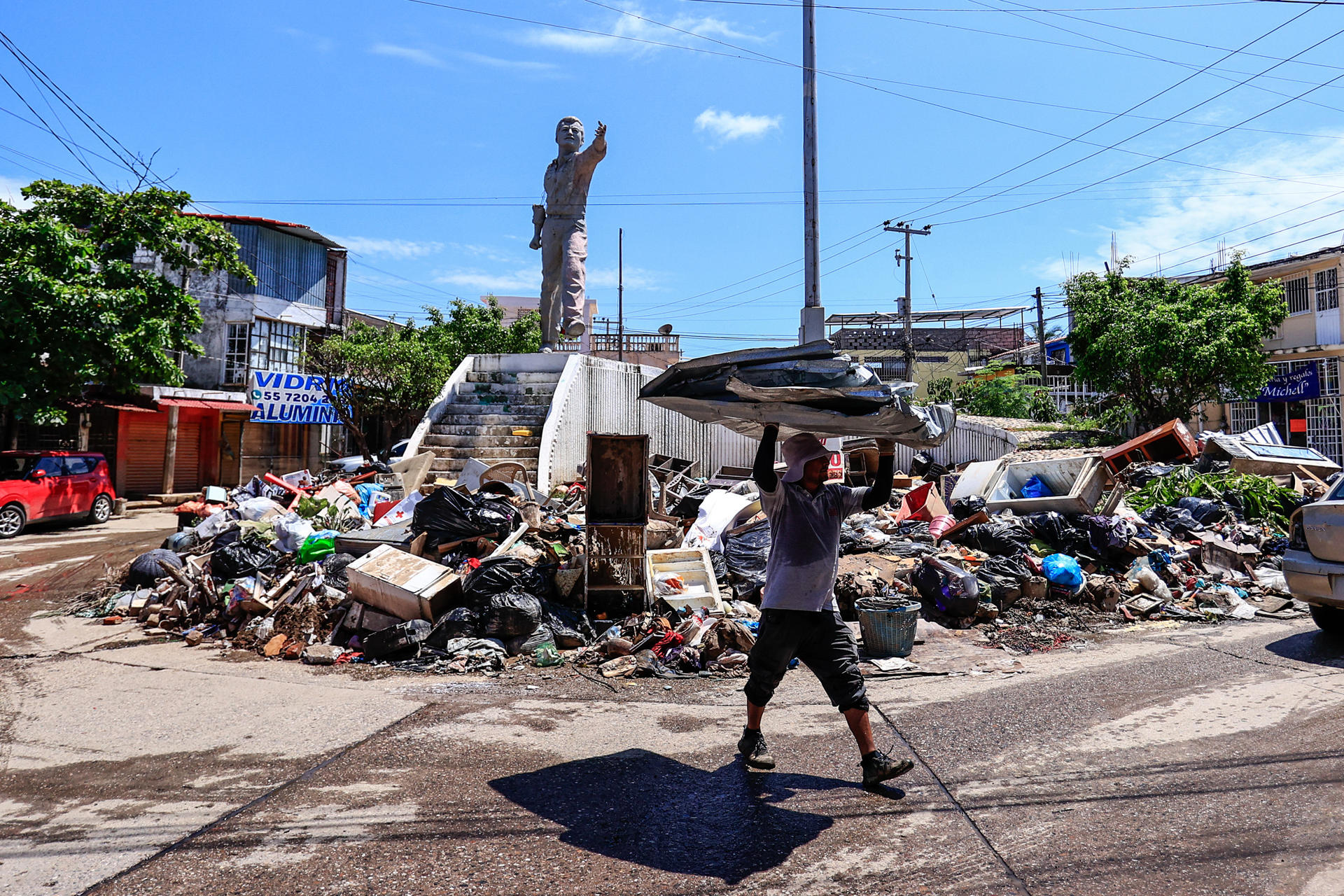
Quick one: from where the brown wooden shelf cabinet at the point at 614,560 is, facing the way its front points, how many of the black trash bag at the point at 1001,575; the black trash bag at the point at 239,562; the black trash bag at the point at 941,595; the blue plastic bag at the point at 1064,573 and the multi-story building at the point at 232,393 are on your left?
3

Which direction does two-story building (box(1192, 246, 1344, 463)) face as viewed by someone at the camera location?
facing the viewer and to the left of the viewer

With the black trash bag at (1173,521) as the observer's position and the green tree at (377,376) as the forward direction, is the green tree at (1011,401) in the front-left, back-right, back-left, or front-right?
front-right

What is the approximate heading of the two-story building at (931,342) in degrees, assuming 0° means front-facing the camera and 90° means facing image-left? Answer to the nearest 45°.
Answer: approximately 0°

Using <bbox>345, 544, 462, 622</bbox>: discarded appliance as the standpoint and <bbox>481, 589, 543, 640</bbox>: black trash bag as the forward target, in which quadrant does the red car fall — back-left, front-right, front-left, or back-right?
back-left

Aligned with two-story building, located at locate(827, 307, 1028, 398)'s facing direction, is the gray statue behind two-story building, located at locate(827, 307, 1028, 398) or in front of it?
in front

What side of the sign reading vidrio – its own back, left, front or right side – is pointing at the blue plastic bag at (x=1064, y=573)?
front

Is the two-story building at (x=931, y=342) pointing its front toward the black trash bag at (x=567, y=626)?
yes

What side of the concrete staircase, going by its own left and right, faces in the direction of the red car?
right

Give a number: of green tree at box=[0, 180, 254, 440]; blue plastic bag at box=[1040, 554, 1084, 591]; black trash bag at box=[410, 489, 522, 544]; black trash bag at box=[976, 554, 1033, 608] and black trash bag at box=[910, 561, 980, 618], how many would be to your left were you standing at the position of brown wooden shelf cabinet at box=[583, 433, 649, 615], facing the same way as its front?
3

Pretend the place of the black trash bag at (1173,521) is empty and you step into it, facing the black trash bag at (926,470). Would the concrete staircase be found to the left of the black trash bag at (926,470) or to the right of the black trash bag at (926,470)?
left

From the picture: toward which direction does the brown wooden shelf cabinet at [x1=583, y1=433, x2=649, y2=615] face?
toward the camera

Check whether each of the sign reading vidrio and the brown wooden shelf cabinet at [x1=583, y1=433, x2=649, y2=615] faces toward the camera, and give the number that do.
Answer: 2

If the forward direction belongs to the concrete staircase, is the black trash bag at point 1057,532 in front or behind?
in front

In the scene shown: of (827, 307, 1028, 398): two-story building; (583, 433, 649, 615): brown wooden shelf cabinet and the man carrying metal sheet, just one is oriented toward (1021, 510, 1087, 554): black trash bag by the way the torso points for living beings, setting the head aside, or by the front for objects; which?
the two-story building

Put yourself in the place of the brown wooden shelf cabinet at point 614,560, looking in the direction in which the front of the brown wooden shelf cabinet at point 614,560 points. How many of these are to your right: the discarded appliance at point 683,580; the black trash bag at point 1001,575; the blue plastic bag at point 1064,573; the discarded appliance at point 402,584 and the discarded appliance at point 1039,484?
1
